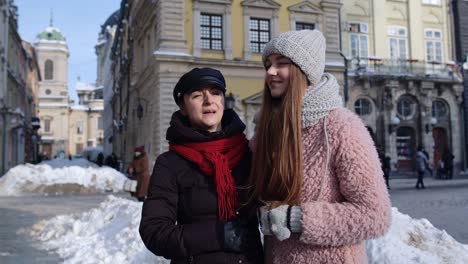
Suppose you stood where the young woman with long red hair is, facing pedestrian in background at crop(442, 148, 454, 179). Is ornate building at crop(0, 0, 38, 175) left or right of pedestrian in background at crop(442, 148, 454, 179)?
left

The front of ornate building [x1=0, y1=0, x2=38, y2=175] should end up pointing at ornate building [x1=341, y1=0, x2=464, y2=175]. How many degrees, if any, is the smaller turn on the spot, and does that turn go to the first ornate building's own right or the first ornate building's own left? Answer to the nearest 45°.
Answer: approximately 45° to the first ornate building's own right

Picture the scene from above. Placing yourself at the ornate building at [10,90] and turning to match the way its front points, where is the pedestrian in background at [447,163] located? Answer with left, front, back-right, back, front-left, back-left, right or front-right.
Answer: front-right

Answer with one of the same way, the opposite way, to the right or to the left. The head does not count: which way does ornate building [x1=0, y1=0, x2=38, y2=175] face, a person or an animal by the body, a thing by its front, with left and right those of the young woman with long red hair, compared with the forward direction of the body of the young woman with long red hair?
the opposite way

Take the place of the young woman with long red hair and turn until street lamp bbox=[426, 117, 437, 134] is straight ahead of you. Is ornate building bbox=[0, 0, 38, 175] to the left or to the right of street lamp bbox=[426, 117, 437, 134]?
left

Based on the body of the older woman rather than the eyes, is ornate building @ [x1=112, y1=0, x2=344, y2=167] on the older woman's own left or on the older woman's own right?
on the older woman's own left

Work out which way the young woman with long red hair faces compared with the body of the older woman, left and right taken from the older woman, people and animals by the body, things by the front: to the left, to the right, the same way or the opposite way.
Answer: to the right

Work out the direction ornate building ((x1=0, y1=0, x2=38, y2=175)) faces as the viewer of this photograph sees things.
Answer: facing to the right of the viewer

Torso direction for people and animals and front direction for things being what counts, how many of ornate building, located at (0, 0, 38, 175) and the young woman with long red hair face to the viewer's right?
1

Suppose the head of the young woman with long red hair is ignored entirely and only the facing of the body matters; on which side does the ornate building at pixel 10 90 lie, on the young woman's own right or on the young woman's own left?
on the young woman's own right

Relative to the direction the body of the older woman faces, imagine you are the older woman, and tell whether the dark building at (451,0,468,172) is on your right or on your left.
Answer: on your left

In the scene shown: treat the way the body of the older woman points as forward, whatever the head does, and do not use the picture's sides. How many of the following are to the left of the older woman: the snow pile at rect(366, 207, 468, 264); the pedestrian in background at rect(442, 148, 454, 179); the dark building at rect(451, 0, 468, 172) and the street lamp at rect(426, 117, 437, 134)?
4

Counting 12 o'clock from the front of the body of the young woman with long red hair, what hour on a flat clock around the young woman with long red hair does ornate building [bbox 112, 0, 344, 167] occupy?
The ornate building is roughly at 4 o'clock from the young woman with long red hair.

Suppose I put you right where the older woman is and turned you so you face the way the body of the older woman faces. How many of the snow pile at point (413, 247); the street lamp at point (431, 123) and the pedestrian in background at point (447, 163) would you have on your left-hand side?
3

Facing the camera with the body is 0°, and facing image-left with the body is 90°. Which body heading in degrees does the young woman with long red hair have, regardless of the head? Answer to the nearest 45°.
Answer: approximately 45°

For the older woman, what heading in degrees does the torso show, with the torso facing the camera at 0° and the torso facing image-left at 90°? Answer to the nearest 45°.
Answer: approximately 315°
